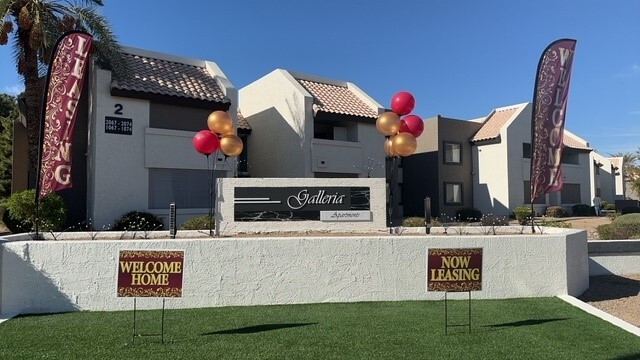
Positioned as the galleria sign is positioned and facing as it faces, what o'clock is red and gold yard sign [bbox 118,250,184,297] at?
The red and gold yard sign is roughly at 1 o'clock from the galleria sign.

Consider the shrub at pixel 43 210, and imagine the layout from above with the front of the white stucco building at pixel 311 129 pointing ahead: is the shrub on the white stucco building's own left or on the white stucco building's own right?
on the white stucco building's own right

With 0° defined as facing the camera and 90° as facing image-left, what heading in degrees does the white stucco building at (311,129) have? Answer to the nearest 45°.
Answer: approximately 315°

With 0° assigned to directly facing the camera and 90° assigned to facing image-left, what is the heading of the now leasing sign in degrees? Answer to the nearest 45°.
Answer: approximately 0°

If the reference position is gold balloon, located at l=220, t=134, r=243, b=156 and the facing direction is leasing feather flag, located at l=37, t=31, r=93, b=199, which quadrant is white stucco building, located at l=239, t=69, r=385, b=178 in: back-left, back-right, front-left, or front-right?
back-right

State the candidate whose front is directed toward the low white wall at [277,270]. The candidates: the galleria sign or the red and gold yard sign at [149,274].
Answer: the galleria sign

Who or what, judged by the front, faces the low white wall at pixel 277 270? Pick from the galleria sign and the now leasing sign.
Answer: the galleria sign
